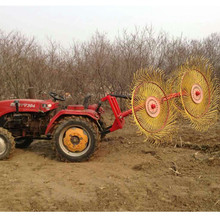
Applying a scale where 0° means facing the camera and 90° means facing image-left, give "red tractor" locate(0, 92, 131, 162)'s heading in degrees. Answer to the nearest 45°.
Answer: approximately 90°
